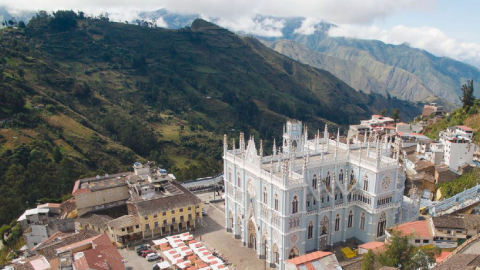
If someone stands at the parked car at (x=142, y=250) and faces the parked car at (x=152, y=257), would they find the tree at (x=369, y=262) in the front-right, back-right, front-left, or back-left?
front-left

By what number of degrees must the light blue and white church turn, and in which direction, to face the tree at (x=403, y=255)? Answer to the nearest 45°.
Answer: approximately 90° to its left

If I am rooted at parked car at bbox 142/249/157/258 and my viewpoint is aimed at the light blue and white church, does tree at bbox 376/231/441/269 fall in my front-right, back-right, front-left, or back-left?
front-right

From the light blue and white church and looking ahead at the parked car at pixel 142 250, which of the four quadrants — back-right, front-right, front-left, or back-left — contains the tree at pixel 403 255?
back-left

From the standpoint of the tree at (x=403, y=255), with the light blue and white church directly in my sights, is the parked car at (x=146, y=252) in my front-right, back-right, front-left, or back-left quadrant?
front-left

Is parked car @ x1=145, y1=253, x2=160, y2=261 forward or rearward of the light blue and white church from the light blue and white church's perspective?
forward

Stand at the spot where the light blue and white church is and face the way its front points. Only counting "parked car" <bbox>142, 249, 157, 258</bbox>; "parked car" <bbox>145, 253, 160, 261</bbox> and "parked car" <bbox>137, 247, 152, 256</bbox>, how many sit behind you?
0

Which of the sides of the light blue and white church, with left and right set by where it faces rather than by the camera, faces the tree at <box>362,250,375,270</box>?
left

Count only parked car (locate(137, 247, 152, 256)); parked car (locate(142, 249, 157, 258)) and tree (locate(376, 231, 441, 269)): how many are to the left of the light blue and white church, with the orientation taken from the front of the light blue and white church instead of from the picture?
1

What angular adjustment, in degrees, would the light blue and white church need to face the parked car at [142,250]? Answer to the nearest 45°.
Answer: approximately 45° to its right

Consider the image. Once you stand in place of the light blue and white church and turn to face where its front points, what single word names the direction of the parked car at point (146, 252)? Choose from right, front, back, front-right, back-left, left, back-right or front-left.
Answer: front-right

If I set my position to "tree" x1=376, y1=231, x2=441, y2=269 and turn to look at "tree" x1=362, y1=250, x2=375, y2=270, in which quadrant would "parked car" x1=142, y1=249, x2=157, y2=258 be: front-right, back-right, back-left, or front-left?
front-right

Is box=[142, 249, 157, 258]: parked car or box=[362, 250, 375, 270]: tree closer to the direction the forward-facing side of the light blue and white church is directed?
the parked car

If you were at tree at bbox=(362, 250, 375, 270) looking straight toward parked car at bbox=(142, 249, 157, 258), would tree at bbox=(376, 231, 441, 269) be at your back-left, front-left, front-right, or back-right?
back-right
